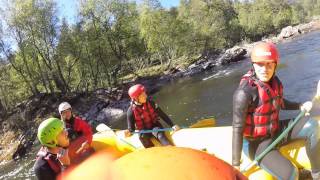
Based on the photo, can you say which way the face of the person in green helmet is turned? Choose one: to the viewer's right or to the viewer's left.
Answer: to the viewer's right

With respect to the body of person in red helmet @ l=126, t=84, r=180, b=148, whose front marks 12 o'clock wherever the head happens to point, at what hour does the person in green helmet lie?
The person in green helmet is roughly at 2 o'clock from the person in red helmet.

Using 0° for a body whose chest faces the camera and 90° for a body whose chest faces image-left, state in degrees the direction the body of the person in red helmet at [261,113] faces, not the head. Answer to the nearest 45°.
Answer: approximately 315°

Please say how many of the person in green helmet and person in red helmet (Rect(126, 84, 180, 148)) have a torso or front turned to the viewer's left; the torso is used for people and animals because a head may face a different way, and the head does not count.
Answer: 0

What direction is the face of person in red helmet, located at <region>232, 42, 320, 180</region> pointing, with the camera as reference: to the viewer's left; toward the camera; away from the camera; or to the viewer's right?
toward the camera

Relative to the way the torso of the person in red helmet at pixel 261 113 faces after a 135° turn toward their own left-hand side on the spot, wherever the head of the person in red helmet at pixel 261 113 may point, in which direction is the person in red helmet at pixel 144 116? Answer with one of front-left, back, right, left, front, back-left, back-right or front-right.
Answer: front-left

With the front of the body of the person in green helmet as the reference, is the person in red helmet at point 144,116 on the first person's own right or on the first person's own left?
on the first person's own left
